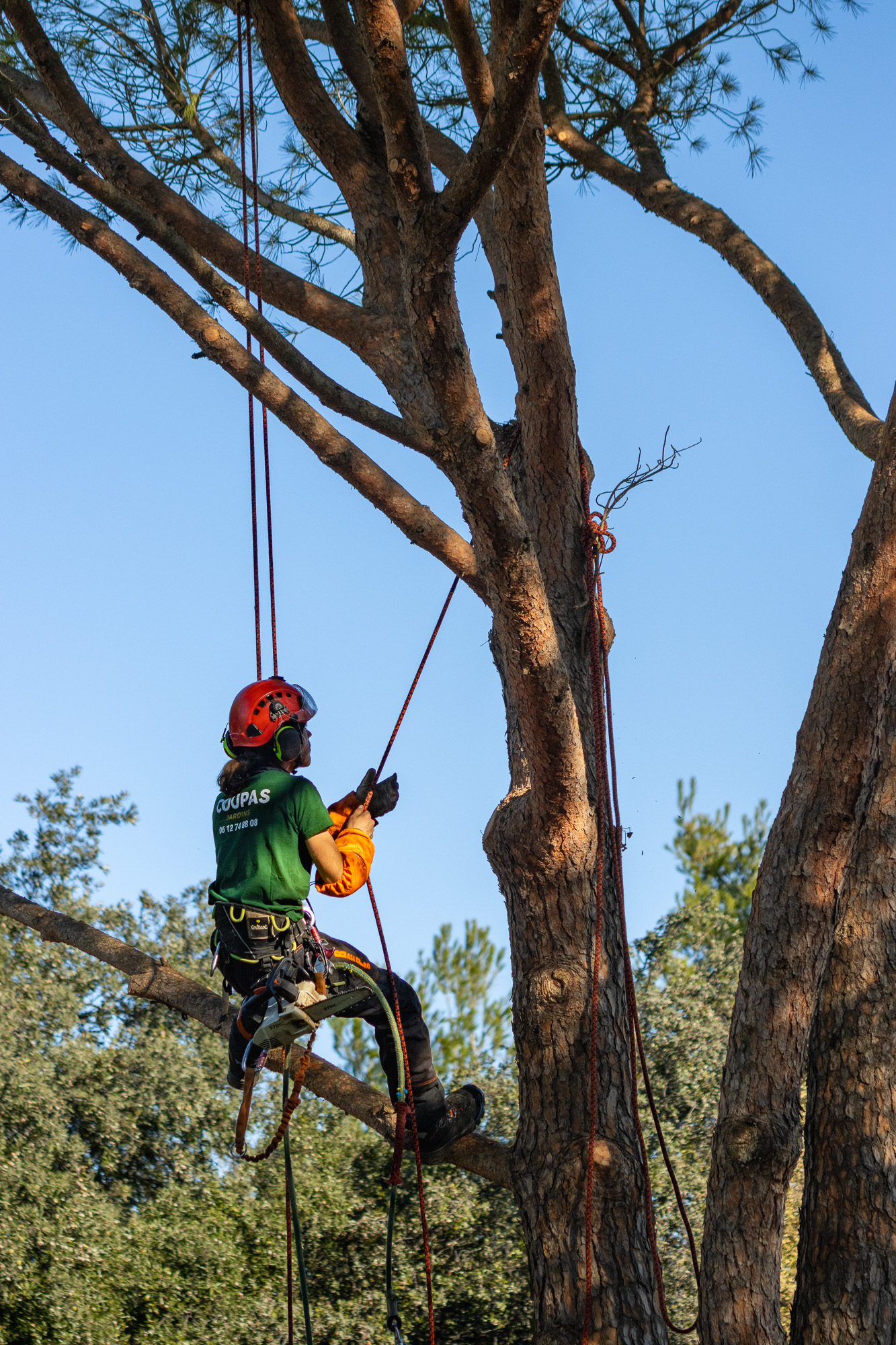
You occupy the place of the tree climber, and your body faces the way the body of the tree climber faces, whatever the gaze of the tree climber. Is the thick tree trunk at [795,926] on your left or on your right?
on your right

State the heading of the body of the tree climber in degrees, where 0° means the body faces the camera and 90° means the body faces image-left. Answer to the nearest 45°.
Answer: approximately 225°
